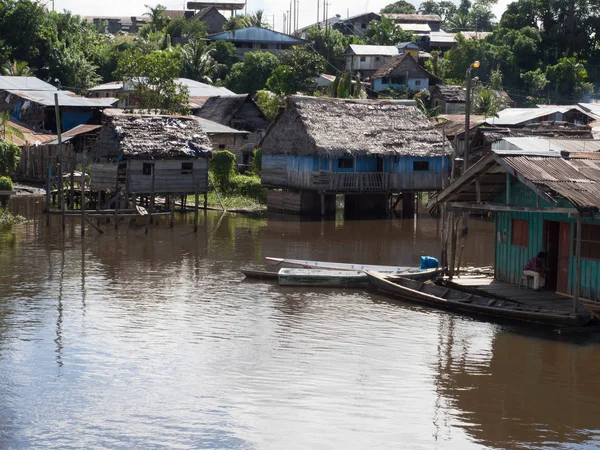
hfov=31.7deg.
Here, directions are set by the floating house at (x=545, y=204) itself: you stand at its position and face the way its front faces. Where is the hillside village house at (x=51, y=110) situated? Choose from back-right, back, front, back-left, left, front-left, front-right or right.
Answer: right

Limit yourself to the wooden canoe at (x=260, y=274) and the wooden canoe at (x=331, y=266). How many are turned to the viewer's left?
2

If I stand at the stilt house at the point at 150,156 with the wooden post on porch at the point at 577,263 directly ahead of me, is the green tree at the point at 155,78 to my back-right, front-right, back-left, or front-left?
back-left

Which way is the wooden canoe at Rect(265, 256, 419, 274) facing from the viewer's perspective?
to the viewer's left

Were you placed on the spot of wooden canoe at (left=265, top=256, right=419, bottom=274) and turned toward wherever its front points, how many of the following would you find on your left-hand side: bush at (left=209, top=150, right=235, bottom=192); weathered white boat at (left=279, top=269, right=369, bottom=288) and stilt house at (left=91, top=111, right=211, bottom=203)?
1

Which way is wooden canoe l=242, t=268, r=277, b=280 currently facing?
to the viewer's left

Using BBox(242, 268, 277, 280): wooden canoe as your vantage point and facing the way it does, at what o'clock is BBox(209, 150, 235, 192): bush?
The bush is roughly at 3 o'clock from the wooden canoe.

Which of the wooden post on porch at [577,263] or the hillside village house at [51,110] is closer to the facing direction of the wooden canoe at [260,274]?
the hillside village house
